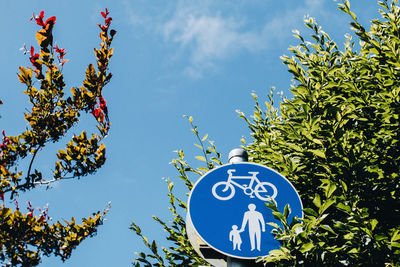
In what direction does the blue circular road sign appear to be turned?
toward the camera

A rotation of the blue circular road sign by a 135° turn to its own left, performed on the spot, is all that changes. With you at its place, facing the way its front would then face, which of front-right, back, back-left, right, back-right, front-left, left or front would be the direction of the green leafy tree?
front
